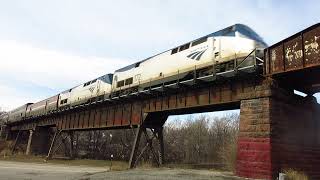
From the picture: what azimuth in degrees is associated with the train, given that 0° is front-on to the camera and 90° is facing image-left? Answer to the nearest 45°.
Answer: approximately 315°
